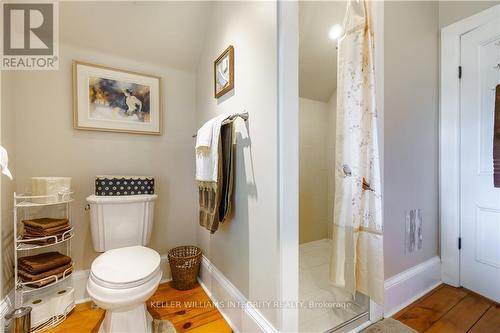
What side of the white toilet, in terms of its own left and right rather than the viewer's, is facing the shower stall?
left

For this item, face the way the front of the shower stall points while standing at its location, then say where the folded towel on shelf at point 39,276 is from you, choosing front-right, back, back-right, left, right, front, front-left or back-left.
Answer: right

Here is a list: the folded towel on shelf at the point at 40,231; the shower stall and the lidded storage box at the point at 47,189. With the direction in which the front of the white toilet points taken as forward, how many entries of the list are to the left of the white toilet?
1

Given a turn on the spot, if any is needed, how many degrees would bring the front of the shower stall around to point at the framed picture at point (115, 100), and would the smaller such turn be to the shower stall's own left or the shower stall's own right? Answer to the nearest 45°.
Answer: approximately 90° to the shower stall's own right

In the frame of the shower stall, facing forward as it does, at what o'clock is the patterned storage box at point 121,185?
The patterned storage box is roughly at 3 o'clock from the shower stall.

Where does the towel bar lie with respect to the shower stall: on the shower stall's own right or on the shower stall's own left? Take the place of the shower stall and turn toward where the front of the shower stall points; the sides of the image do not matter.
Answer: on the shower stall's own right

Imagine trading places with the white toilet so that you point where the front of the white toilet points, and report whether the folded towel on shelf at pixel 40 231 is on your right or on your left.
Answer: on your right

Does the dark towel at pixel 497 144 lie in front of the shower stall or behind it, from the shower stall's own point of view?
in front

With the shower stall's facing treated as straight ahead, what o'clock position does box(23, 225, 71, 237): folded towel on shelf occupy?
The folded towel on shelf is roughly at 3 o'clock from the shower stall.

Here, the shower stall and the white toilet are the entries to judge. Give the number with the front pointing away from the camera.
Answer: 0

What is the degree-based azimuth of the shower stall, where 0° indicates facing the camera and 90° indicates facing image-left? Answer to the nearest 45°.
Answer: approximately 315°

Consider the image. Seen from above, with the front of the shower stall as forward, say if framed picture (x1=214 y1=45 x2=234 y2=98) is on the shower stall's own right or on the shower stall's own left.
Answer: on the shower stall's own right

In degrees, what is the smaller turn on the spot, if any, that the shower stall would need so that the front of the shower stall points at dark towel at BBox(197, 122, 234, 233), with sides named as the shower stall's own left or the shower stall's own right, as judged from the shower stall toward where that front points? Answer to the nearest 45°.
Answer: approximately 90° to the shower stall's own right
